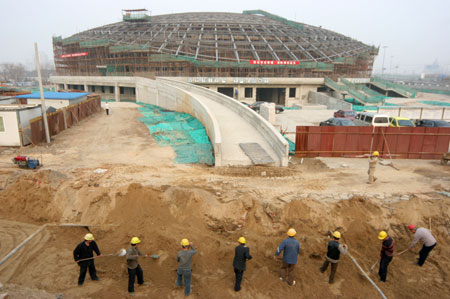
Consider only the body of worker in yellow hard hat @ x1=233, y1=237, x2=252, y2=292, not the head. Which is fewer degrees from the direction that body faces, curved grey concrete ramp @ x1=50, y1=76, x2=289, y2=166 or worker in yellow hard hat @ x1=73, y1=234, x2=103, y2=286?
the curved grey concrete ramp

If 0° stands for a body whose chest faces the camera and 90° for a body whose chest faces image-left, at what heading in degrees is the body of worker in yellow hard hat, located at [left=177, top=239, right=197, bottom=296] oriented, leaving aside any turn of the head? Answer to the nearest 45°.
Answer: approximately 180°

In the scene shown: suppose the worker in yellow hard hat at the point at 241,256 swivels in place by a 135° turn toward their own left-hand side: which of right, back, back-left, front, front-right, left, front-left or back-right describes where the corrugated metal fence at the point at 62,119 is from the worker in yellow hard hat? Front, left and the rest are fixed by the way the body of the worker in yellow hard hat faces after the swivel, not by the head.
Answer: front-right

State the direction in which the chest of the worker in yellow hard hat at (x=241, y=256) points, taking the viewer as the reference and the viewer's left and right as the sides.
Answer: facing away from the viewer and to the right of the viewer
